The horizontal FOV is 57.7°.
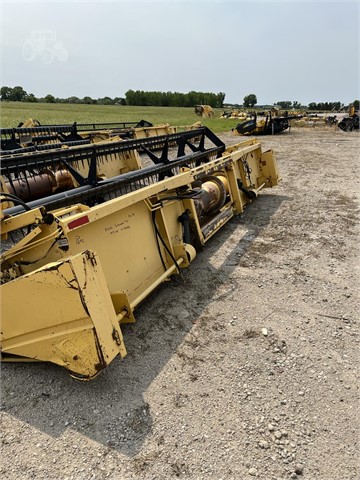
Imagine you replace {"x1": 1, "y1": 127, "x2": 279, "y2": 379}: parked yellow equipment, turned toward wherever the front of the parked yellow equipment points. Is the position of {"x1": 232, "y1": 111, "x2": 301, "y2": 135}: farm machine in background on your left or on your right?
on your right

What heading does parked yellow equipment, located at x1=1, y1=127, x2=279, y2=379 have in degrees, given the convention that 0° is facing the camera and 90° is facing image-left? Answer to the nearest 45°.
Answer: approximately 135°

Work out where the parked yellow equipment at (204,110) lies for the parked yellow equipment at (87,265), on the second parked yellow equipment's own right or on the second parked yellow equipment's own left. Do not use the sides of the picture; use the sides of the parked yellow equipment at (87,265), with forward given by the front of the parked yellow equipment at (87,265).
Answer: on the second parked yellow equipment's own right
